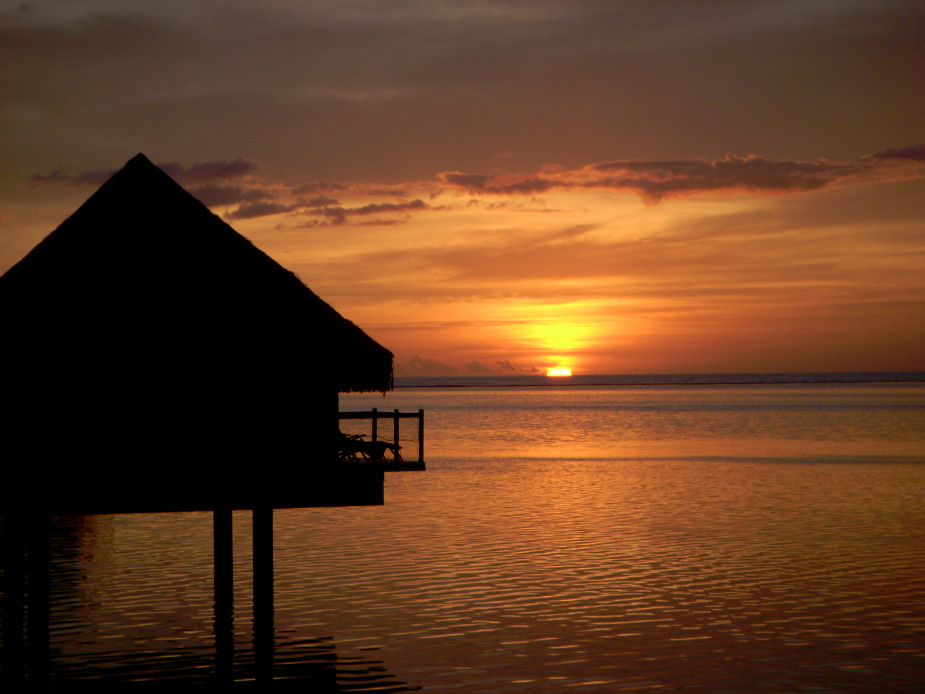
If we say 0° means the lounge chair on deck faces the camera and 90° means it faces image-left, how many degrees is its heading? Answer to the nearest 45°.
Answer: approximately 270°
